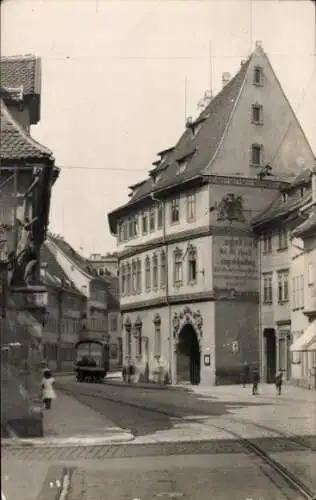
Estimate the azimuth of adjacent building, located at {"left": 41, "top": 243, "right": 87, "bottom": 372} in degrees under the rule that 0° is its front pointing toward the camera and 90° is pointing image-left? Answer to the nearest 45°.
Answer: approximately 315°

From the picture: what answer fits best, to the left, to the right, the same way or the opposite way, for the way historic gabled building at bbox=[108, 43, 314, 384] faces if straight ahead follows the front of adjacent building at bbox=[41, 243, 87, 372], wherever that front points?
to the right

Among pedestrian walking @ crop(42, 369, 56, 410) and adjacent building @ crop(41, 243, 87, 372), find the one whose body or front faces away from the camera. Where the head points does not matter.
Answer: the pedestrian walking

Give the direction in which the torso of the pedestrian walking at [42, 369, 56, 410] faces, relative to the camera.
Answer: away from the camera

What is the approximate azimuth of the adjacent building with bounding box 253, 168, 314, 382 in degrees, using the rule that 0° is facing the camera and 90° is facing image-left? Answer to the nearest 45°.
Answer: approximately 45°
